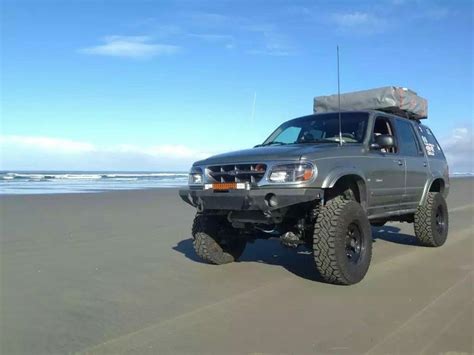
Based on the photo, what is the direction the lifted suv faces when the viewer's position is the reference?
facing the viewer and to the left of the viewer
